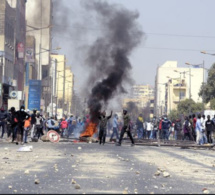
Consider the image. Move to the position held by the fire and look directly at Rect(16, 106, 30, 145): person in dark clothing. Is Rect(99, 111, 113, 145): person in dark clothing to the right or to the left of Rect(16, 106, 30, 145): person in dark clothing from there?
left

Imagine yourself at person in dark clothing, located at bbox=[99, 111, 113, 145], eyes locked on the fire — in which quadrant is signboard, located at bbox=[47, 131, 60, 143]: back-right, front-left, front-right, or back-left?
front-left

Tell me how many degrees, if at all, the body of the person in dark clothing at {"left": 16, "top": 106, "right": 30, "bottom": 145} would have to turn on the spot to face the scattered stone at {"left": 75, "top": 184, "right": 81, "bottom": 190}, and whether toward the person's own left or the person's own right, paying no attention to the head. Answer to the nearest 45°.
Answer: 0° — they already face it
